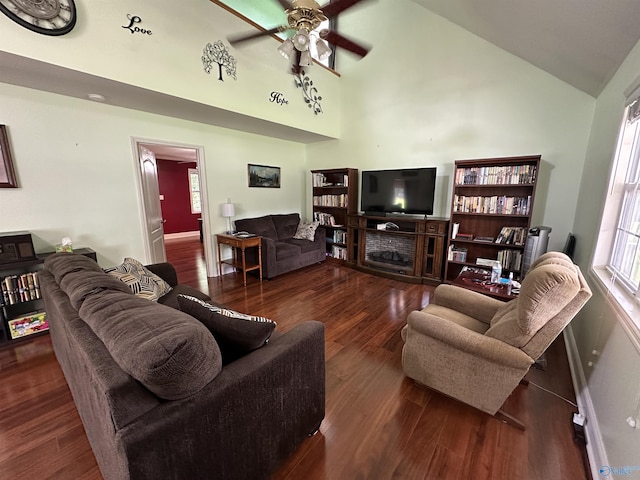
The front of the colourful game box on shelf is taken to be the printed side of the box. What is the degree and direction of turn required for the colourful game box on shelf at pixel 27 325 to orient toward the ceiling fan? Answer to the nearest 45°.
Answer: approximately 45° to its left

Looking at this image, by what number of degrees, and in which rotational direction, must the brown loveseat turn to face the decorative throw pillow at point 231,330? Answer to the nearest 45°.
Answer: approximately 45° to its right

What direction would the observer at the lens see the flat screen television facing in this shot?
facing the viewer

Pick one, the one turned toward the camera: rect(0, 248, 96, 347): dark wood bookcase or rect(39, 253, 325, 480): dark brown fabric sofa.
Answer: the dark wood bookcase

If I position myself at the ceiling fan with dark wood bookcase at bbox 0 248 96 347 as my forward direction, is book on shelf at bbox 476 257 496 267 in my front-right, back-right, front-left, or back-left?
back-right

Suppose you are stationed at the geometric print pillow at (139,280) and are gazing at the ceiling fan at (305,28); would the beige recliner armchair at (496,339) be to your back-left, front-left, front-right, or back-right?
front-right

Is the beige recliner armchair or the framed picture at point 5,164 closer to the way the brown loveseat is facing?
the beige recliner armchair

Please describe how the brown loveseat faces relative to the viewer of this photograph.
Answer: facing the viewer and to the right of the viewer

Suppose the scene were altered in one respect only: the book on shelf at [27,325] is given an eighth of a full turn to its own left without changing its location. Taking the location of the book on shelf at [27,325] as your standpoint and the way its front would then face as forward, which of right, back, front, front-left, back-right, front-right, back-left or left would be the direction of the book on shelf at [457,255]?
front

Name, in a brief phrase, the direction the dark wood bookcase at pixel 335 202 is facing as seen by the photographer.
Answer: facing the viewer and to the left of the viewer

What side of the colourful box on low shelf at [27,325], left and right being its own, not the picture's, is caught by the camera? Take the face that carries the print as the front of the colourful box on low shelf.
front
